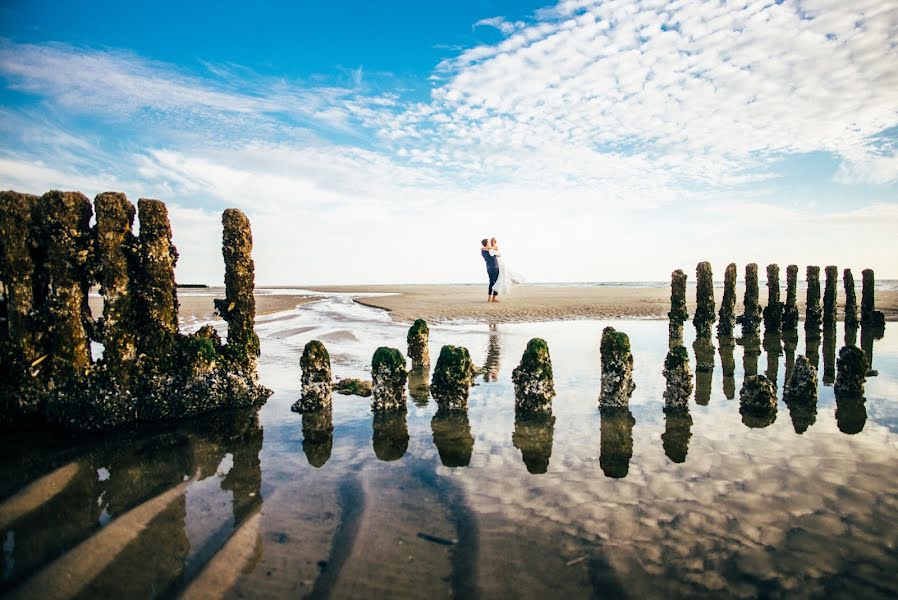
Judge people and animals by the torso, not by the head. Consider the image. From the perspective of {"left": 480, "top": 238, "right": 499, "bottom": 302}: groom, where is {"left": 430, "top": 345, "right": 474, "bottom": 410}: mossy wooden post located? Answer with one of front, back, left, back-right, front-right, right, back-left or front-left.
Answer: right

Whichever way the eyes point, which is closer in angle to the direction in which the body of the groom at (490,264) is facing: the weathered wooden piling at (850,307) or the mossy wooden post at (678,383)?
the weathered wooden piling

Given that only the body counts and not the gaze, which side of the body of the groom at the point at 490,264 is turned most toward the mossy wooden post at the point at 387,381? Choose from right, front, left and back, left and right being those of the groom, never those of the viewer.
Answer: right

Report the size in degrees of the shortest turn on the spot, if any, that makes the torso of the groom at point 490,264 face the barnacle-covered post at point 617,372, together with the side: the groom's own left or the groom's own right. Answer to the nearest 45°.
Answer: approximately 90° to the groom's own right

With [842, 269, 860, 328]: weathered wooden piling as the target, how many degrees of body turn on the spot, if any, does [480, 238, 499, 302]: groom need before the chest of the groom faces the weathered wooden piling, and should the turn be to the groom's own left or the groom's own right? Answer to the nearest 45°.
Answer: approximately 45° to the groom's own right

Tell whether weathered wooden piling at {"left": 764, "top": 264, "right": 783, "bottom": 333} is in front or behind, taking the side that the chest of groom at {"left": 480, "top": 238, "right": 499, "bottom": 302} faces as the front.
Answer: in front

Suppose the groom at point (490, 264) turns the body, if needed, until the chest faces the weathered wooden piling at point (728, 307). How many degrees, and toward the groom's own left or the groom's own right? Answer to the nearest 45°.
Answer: approximately 45° to the groom's own right

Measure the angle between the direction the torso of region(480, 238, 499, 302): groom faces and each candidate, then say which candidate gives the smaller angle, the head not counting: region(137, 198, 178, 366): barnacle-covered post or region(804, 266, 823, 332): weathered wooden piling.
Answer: the weathered wooden piling

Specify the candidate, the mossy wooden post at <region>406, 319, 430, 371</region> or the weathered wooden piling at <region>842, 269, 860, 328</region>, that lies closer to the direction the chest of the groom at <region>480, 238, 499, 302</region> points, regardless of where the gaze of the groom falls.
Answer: the weathered wooden piling

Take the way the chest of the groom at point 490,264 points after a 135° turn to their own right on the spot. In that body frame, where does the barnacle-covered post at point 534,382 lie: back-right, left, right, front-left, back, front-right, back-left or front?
front-left

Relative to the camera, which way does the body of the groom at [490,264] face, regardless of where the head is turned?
to the viewer's right

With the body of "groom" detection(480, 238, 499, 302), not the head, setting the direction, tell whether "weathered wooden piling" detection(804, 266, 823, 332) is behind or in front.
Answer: in front

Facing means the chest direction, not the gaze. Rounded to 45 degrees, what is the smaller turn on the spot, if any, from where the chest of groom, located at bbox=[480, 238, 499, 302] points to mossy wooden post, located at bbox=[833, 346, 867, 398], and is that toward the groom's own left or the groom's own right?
approximately 90° to the groom's own right

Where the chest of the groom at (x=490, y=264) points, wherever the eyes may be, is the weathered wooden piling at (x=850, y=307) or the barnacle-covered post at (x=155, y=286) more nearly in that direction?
the weathered wooden piling
